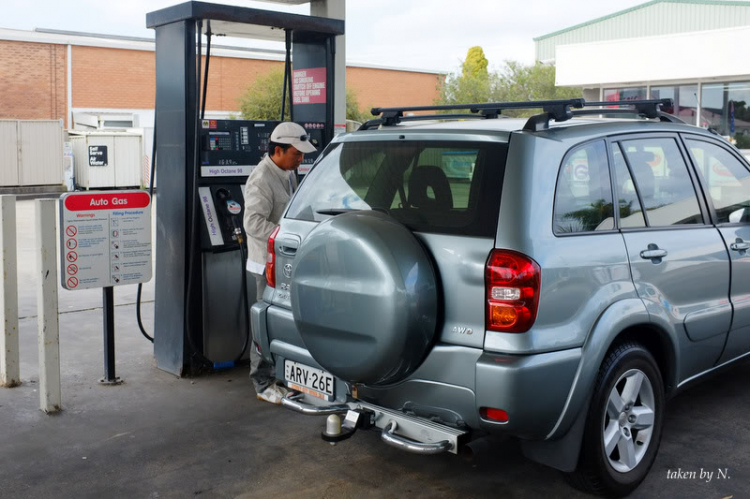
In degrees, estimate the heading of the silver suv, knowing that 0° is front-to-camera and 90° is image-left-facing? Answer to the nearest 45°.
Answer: approximately 225°

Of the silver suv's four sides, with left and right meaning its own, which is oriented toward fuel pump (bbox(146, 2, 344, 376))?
left

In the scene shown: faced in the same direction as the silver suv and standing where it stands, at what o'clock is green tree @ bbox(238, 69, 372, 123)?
The green tree is roughly at 10 o'clock from the silver suv.
